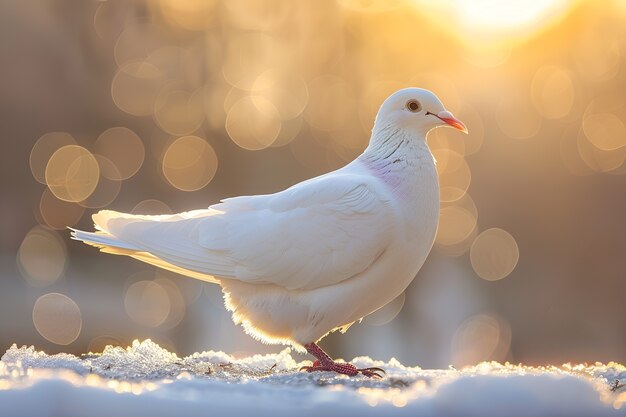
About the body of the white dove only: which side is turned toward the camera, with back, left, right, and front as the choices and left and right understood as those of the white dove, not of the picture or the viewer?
right
